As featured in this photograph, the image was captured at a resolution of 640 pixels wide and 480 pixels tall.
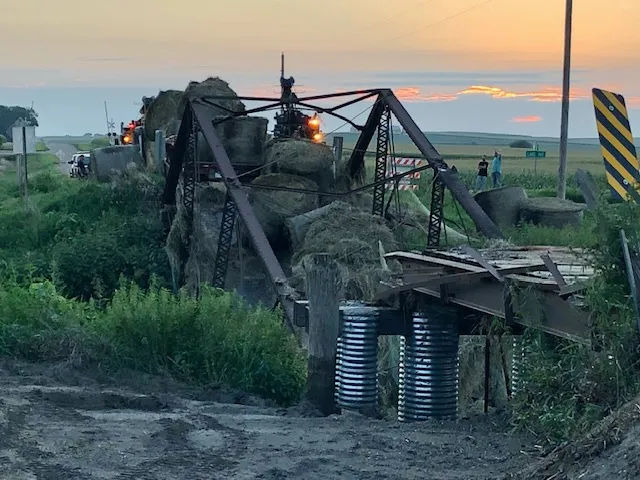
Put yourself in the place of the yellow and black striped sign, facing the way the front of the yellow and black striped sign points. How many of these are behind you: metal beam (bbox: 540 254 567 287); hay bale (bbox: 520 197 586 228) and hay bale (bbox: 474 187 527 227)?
2

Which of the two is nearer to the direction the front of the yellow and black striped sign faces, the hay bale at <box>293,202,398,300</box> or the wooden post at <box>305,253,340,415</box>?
the wooden post

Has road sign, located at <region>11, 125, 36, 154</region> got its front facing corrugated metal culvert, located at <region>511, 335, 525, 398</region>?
no

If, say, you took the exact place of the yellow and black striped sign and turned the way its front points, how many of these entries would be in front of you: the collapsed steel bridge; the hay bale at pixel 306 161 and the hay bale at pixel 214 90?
0

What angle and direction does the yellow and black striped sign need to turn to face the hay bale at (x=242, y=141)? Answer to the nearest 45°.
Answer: approximately 135° to its right

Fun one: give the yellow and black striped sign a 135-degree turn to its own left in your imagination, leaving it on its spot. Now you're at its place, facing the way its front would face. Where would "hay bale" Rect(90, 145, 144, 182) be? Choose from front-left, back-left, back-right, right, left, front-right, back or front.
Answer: left

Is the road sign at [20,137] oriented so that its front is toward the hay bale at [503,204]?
no

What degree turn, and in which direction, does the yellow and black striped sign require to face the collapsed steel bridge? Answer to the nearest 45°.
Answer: approximately 135° to its right

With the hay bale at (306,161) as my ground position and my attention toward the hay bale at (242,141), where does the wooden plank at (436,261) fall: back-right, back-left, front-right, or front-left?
back-left

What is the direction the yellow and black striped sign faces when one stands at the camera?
facing the viewer

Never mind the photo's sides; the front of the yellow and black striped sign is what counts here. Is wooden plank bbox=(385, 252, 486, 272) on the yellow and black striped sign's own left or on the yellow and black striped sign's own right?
on the yellow and black striped sign's own right

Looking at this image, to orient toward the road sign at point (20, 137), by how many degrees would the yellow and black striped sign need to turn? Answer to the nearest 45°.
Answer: approximately 135° to its right
